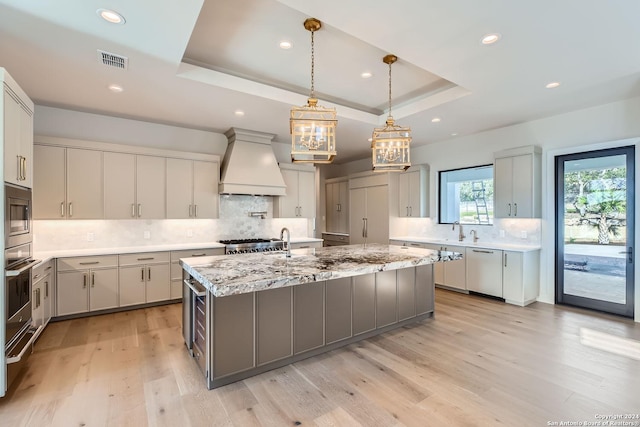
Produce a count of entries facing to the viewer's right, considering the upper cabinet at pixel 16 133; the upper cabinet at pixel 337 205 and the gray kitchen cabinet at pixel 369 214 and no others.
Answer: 1

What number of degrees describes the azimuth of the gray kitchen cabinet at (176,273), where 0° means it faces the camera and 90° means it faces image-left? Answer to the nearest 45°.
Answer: approximately 0°

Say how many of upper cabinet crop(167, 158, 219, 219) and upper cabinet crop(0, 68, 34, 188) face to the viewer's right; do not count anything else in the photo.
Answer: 1
